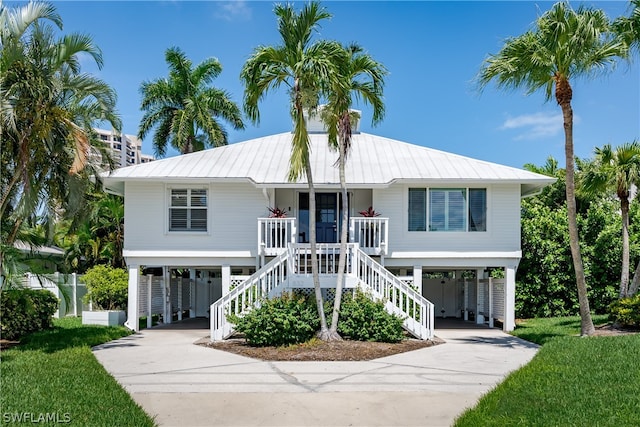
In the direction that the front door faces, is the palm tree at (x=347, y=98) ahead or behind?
ahead

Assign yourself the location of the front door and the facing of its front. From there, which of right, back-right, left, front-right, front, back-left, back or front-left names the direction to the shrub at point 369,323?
front

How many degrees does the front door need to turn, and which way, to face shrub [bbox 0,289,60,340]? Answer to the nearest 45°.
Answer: approximately 45° to its right

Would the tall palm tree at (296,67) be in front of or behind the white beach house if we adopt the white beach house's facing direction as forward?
in front

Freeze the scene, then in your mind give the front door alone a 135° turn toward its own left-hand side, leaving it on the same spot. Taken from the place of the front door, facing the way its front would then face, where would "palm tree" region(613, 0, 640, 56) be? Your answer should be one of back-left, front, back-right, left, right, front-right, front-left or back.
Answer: right

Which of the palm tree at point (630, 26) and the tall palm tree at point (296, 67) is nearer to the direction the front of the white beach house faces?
the tall palm tree

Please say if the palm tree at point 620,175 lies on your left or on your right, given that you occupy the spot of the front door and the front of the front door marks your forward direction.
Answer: on your left

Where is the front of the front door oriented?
toward the camera

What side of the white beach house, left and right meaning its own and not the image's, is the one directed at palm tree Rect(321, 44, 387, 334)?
front

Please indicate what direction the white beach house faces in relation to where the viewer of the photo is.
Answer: facing the viewer

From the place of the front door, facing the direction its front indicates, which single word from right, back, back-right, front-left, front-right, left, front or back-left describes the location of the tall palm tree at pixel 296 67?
front

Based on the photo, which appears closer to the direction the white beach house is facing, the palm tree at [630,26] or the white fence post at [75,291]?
the palm tree
